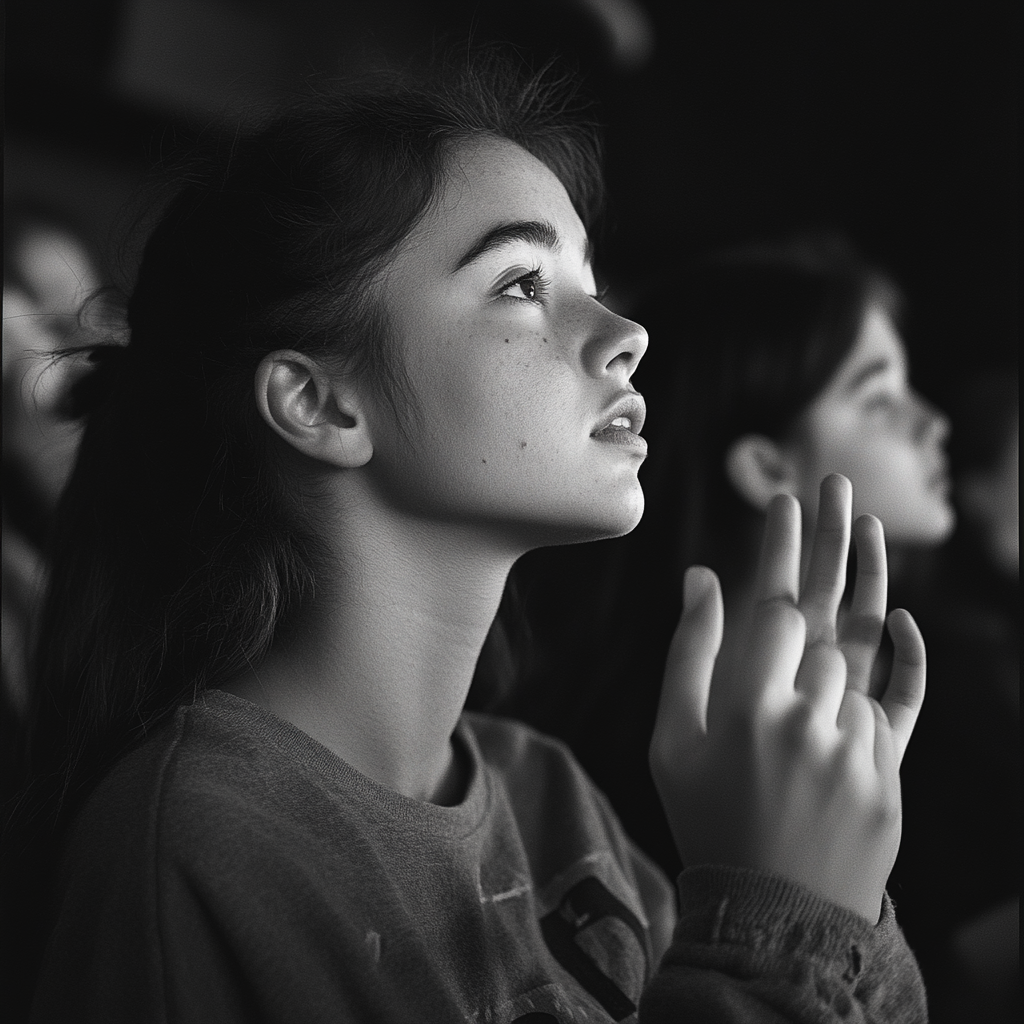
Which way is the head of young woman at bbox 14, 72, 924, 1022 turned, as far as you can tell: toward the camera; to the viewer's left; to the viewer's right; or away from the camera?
to the viewer's right

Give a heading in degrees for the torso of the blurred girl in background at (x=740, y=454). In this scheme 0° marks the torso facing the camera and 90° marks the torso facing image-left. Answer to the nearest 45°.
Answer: approximately 270°

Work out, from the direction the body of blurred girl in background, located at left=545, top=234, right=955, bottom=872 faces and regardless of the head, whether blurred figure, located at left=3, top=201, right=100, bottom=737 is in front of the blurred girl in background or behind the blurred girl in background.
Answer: behind

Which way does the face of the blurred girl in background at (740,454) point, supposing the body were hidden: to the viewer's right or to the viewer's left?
to the viewer's right
